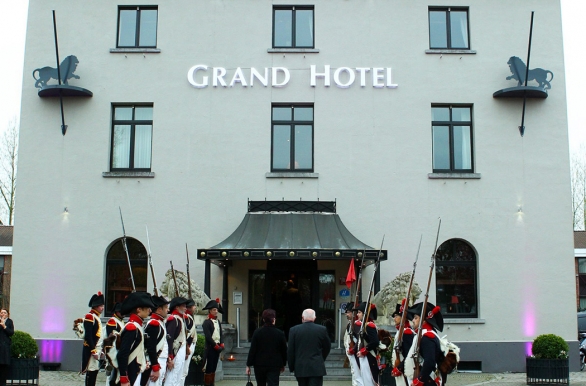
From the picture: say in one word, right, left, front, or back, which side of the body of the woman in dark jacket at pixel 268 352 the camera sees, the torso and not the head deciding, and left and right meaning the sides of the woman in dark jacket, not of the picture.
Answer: back

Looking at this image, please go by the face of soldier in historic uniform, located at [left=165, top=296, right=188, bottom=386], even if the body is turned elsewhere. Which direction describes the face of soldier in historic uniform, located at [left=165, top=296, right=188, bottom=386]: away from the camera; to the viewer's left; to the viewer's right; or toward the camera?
to the viewer's right

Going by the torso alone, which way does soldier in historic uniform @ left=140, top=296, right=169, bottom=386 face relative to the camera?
to the viewer's right

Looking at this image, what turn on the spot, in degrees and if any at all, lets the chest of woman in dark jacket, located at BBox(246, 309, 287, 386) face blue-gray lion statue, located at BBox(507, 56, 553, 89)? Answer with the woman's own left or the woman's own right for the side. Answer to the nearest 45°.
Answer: approximately 45° to the woman's own right

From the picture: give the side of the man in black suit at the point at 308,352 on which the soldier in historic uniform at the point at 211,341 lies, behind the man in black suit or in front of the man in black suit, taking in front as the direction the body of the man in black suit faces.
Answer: in front

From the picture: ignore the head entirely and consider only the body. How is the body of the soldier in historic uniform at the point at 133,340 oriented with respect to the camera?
to the viewer's right

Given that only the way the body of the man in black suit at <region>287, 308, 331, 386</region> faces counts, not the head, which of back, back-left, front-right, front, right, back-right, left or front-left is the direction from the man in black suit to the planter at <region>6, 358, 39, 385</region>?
front-left

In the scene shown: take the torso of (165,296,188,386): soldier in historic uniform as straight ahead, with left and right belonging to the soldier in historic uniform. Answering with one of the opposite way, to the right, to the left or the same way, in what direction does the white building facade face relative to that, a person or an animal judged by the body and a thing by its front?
to the right

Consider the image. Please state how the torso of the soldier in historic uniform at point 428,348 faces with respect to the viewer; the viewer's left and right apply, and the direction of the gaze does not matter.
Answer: facing to the left of the viewer

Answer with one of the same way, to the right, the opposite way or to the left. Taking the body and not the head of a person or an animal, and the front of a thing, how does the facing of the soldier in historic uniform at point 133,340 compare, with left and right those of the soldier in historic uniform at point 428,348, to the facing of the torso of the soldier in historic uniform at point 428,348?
the opposite way

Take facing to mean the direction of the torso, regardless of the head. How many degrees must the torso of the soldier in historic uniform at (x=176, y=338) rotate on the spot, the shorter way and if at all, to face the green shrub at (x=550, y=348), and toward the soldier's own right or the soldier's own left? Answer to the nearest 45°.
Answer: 0° — they already face it

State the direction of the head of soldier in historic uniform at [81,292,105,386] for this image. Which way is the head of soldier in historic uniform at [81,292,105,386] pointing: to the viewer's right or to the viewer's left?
to the viewer's right

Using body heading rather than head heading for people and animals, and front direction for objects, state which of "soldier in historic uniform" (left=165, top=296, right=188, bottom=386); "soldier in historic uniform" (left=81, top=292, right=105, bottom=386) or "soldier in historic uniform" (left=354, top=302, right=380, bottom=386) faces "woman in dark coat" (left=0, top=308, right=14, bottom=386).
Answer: "soldier in historic uniform" (left=354, top=302, right=380, bottom=386)

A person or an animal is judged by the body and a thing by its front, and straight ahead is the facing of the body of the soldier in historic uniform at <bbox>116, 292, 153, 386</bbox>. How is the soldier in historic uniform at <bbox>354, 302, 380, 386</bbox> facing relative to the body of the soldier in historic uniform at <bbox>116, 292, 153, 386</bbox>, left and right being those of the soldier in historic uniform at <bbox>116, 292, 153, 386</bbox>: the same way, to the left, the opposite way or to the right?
the opposite way
